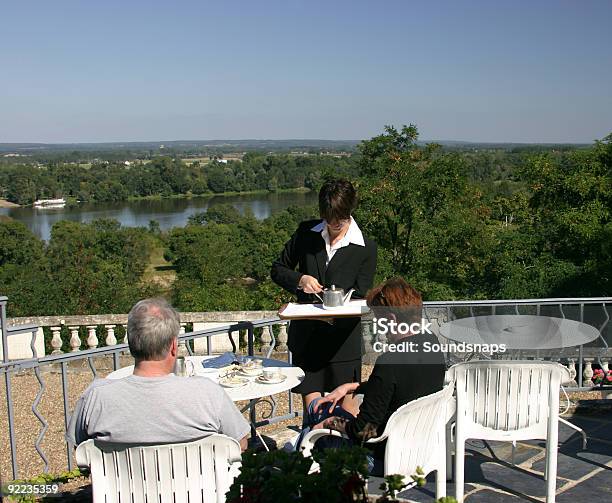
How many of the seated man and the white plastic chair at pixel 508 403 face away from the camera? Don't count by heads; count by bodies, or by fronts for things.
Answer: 2

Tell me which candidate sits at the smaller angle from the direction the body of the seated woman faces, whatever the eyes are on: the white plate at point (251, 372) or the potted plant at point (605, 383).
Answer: the white plate

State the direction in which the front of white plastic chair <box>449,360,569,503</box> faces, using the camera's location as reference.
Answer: facing away from the viewer

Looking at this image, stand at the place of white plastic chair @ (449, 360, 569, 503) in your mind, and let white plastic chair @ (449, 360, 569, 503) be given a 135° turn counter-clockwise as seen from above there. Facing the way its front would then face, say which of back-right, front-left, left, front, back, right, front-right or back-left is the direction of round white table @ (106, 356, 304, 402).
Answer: front-right

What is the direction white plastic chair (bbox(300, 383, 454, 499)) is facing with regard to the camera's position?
facing away from the viewer and to the left of the viewer

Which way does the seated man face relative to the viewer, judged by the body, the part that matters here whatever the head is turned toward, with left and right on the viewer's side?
facing away from the viewer

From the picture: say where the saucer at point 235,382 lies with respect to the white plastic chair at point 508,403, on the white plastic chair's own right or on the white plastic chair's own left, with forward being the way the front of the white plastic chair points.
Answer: on the white plastic chair's own left
